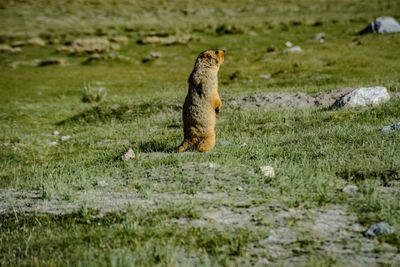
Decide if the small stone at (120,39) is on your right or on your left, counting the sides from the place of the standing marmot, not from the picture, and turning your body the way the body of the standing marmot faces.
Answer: on your left

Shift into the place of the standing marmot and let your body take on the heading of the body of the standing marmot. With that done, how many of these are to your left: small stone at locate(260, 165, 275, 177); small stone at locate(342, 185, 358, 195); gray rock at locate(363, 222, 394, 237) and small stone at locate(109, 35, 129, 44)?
1

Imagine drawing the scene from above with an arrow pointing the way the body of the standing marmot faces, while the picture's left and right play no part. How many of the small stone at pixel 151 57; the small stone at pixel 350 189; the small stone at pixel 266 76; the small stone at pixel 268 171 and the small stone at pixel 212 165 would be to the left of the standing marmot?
2

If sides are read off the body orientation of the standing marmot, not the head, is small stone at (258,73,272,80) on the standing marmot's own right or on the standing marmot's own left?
on the standing marmot's own left

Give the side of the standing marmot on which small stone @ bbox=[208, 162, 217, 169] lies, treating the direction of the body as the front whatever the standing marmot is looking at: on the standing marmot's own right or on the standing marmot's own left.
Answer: on the standing marmot's own right
